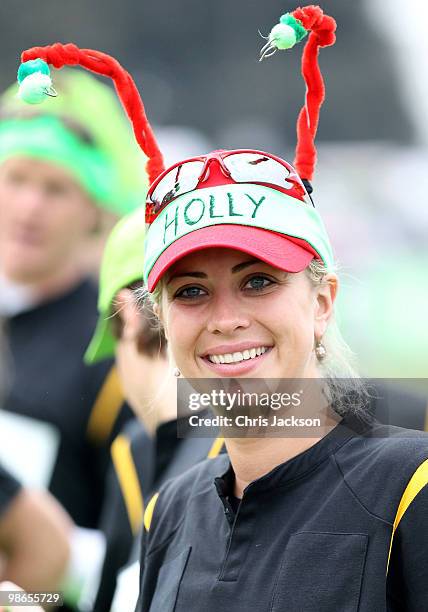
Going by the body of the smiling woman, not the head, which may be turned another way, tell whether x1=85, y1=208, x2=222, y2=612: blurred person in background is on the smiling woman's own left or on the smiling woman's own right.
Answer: on the smiling woman's own right

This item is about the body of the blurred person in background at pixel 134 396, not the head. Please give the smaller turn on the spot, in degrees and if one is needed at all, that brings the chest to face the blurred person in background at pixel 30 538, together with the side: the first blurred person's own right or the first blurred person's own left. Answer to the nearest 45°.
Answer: approximately 45° to the first blurred person's own right

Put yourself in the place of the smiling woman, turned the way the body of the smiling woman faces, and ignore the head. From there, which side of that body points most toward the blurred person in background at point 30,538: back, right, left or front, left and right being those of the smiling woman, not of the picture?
right

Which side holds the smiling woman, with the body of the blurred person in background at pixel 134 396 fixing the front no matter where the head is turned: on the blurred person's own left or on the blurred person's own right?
on the blurred person's own left

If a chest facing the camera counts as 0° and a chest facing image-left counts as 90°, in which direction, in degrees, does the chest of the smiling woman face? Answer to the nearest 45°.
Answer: approximately 45°

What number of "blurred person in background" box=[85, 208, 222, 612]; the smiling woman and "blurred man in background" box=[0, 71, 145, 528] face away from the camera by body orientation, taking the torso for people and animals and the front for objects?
0

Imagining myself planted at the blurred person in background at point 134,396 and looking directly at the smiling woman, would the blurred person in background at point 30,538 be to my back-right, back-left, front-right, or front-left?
back-right

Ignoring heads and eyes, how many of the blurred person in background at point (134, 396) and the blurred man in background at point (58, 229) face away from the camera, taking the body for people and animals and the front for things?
0

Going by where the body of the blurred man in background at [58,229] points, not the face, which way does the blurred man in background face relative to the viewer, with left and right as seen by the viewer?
facing the viewer and to the left of the viewer
